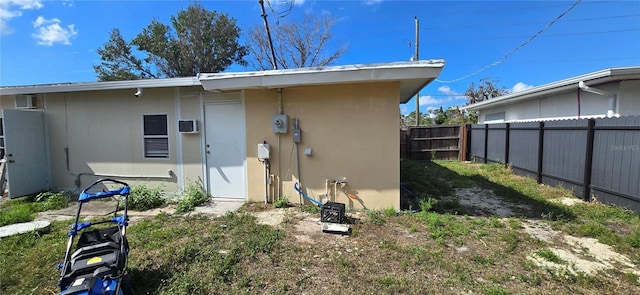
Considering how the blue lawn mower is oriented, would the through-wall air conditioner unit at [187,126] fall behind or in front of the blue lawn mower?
behind

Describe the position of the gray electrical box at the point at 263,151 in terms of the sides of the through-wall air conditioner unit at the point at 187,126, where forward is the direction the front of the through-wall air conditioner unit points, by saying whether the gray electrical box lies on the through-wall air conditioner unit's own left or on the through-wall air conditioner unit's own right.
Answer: on the through-wall air conditioner unit's own left

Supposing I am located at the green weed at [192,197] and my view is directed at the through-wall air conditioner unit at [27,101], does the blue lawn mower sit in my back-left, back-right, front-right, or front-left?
back-left

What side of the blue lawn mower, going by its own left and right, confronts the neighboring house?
left

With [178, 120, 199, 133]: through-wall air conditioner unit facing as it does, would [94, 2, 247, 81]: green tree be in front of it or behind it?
behind

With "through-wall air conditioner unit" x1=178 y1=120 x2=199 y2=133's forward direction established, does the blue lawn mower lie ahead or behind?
ahead

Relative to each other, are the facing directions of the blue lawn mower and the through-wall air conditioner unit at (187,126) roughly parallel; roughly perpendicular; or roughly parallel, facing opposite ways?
roughly parallel

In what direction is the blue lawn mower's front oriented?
toward the camera

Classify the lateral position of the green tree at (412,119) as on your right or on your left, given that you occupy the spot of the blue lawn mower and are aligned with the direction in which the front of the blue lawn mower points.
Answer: on your left

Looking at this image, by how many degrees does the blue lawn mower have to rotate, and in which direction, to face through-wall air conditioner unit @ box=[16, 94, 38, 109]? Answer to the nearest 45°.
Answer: approximately 180°
